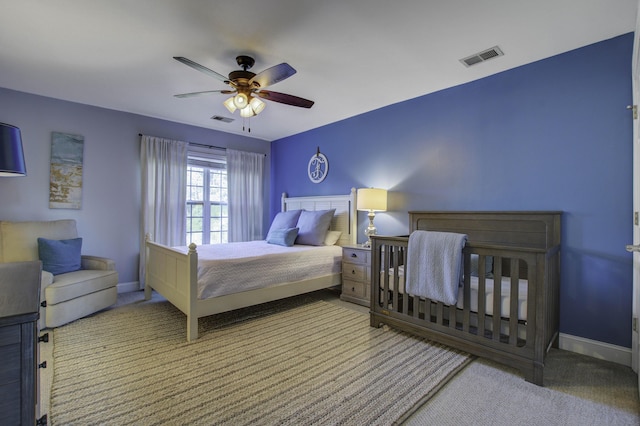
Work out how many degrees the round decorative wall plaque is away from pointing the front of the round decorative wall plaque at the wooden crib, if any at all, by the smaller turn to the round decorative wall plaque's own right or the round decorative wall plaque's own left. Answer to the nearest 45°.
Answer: approximately 90° to the round decorative wall plaque's own left

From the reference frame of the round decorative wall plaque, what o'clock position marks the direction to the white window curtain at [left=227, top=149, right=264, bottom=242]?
The white window curtain is roughly at 2 o'clock from the round decorative wall plaque.

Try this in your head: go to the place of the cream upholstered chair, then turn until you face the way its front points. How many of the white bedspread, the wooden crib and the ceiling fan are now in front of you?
3

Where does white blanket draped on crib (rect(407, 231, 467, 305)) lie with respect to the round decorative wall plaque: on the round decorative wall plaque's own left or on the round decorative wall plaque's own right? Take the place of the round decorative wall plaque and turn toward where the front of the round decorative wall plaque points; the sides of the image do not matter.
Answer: on the round decorative wall plaque's own left

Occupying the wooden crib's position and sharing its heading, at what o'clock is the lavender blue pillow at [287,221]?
The lavender blue pillow is roughly at 2 o'clock from the wooden crib.

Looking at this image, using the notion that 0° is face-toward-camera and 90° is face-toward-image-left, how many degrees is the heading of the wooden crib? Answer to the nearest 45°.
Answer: approximately 45°

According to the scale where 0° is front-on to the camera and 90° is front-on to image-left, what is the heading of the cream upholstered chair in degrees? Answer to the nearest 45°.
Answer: approximately 315°

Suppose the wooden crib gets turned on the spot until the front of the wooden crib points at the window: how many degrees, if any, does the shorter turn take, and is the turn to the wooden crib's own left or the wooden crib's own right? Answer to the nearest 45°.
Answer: approximately 45° to the wooden crib's own right

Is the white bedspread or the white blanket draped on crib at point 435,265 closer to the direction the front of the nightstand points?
the white bedspread

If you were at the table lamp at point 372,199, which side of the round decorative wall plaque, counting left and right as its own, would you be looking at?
left

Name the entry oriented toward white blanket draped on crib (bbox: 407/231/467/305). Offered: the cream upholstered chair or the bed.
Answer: the cream upholstered chair

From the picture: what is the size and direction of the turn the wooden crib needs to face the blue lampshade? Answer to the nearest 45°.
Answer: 0° — it already faces it
